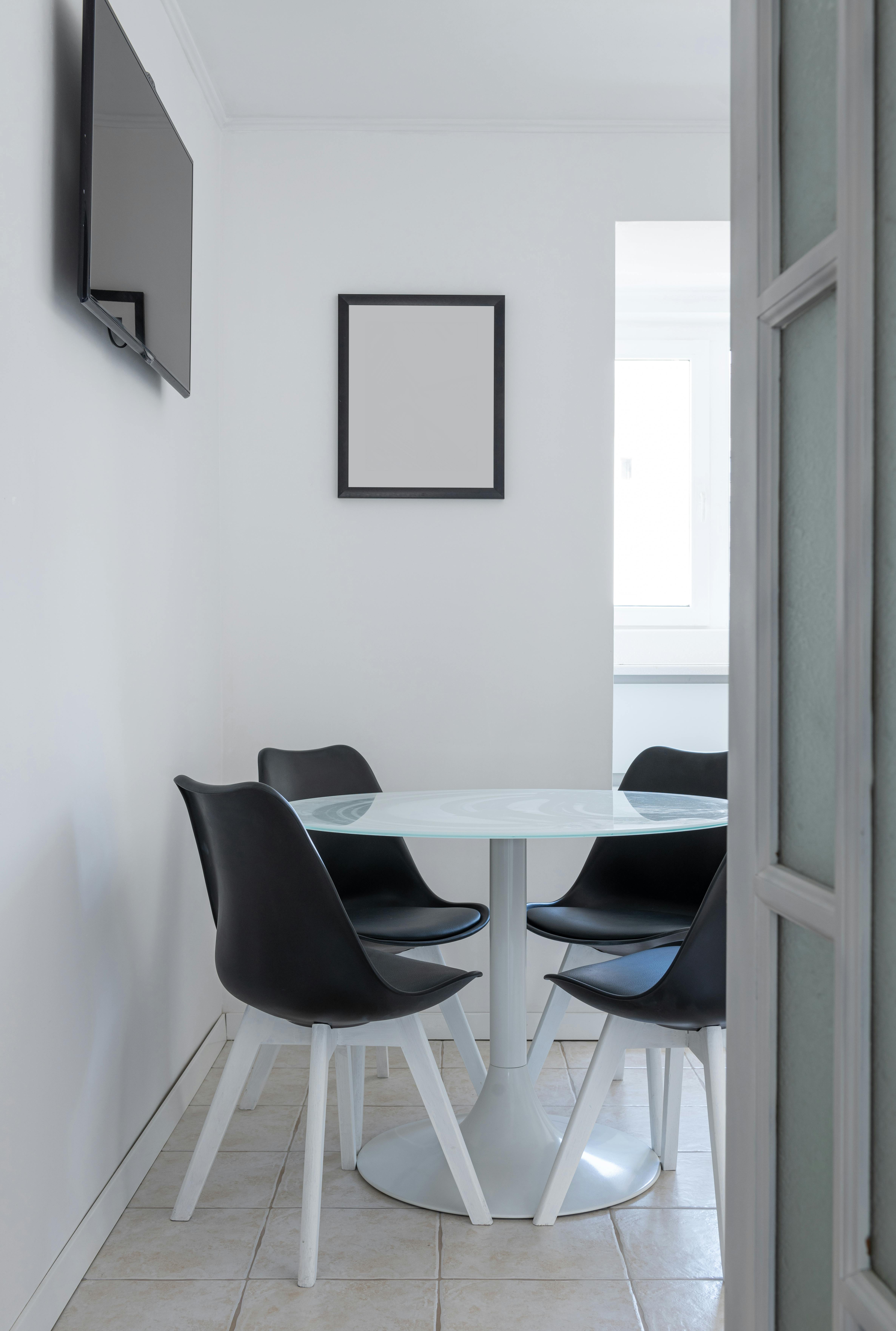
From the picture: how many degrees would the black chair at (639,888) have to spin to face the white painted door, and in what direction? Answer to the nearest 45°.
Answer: approximately 45° to its left

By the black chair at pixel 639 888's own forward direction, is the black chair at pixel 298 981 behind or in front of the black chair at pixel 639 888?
in front

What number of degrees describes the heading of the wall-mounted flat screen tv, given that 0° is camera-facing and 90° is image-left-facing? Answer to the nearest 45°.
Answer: approximately 270°

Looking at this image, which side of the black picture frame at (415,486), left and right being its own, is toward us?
front

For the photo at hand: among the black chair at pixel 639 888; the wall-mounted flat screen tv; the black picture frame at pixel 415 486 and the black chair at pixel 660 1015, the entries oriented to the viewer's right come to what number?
1

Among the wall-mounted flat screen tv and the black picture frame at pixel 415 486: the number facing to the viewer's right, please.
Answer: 1

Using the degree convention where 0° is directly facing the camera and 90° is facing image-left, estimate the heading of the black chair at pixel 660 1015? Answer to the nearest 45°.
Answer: approximately 135°

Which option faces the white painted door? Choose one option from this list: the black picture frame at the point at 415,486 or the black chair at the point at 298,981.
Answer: the black picture frame

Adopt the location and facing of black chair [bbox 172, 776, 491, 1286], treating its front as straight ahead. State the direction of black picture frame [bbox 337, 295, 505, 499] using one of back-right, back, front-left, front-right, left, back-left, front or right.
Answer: front-left

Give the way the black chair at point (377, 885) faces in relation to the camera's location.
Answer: facing the viewer and to the right of the viewer

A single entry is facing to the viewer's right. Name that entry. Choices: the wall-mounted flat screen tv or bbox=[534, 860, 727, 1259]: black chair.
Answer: the wall-mounted flat screen tv
